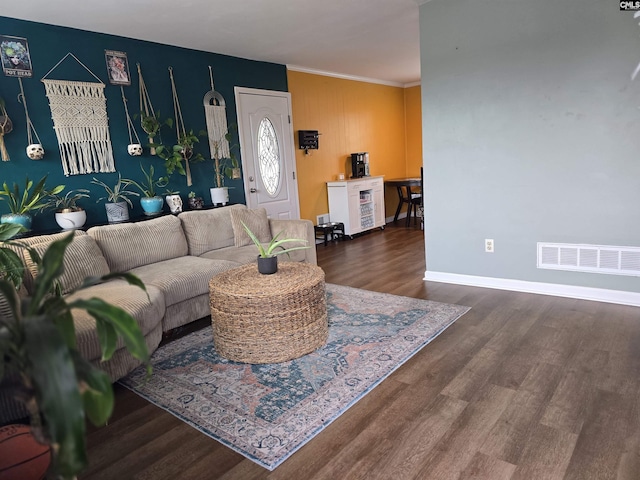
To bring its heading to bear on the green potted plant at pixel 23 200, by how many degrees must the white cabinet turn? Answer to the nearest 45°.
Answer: approximately 90° to its right

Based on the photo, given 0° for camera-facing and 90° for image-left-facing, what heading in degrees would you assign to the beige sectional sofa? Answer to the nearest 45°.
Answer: approximately 315°

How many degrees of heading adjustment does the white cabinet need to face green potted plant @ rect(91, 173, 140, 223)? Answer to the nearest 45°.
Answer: approximately 90° to its right

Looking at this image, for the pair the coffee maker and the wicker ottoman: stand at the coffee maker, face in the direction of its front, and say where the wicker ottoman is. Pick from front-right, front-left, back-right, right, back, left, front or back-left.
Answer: front-right

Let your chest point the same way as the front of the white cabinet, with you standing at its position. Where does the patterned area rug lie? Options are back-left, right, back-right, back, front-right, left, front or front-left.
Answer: front-right

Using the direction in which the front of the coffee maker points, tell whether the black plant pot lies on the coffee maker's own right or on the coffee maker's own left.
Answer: on the coffee maker's own right

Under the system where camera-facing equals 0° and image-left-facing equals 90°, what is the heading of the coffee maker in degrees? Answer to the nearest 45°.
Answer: approximately 315°

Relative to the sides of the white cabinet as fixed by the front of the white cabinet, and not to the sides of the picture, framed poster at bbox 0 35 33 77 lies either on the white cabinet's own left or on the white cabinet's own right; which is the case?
on the white cabinet's own right
